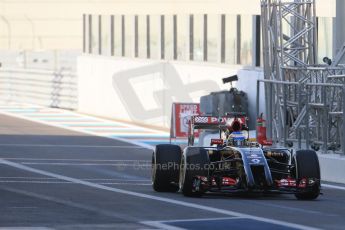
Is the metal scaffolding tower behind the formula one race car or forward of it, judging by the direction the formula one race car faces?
behind

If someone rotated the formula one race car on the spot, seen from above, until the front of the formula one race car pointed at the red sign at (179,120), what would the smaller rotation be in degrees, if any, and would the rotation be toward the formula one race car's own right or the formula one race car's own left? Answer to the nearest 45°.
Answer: approximately 180°

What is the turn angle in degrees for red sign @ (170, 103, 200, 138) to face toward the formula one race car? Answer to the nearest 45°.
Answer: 0° — it already faces it

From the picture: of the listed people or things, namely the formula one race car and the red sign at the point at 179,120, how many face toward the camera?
2

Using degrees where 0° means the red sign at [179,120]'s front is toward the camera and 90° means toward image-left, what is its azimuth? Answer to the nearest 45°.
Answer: approximately 0°
